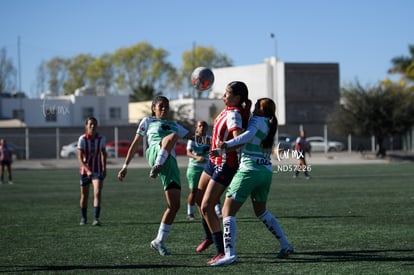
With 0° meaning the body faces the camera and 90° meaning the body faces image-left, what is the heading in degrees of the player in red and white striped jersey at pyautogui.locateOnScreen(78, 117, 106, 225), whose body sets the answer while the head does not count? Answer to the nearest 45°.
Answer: approximately 0°

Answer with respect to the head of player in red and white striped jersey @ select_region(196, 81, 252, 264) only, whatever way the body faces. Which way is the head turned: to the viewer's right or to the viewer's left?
to the viewer's left

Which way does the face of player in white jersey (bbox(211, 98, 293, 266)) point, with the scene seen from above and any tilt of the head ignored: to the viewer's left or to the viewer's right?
to the viewer's left

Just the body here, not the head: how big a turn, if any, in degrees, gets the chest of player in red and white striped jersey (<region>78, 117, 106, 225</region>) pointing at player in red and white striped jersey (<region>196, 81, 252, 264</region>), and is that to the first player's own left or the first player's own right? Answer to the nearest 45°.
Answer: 0° — they already face them

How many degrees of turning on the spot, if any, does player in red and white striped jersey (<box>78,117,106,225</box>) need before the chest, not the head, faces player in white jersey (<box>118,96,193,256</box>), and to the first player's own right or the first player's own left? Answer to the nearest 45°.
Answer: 0° — they already face them
